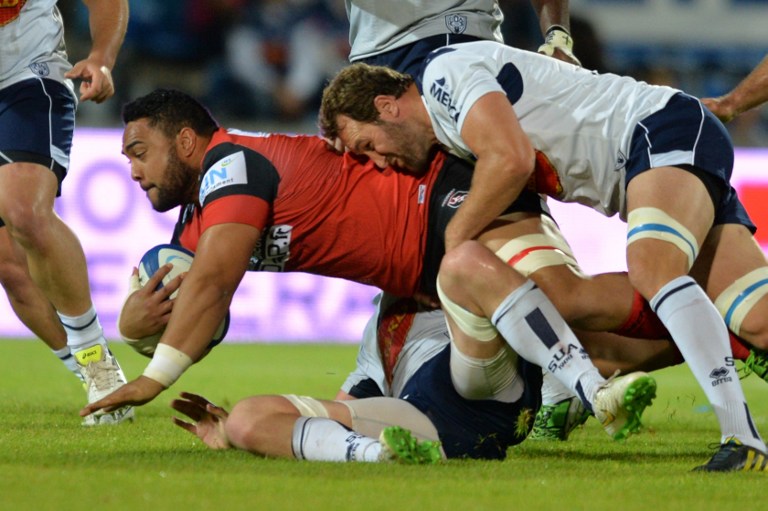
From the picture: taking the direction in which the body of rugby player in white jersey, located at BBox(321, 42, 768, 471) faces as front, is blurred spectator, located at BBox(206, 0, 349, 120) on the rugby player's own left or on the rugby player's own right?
on the rugby player's own right

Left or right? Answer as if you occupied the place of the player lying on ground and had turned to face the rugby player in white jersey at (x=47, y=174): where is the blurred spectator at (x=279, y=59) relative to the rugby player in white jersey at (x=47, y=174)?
right

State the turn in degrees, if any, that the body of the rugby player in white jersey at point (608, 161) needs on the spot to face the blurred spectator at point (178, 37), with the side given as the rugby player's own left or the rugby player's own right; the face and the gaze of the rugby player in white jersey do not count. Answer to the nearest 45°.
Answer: approximately 45° to the rugby player's own right

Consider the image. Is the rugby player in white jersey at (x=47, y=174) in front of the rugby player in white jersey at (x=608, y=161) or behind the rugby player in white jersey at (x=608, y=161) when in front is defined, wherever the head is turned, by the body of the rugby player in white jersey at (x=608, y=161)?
in front

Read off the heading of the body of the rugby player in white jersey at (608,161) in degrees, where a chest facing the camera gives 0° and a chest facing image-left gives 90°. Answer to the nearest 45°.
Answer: approximately 90°

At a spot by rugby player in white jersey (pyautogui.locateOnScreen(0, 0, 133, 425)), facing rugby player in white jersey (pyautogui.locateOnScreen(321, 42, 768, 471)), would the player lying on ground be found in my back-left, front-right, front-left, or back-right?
front-right
